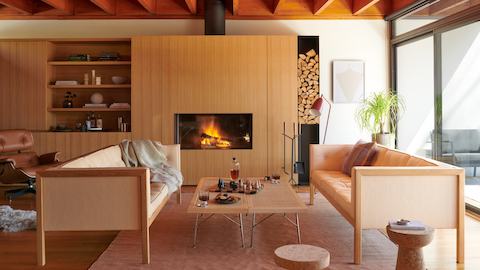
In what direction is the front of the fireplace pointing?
toward the camera

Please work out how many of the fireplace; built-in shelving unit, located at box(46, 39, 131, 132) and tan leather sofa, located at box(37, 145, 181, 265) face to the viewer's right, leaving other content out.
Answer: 1

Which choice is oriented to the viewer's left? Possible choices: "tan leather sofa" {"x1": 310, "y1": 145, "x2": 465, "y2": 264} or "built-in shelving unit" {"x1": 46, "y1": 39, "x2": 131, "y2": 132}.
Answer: the tan leather sofa

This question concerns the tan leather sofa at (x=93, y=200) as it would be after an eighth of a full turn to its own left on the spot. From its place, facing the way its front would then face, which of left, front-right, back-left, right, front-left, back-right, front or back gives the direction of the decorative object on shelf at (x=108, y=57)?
front-left

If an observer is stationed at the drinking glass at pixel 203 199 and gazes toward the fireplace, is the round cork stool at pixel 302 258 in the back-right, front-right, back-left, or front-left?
back-right

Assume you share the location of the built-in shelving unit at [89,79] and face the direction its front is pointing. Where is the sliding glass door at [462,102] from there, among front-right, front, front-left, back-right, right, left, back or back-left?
front-left

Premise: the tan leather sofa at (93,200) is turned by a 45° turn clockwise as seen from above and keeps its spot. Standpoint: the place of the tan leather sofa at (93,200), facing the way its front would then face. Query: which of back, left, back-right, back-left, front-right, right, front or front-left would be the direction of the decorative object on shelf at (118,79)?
back-left

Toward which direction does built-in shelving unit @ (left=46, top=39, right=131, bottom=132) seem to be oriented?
toward the camera

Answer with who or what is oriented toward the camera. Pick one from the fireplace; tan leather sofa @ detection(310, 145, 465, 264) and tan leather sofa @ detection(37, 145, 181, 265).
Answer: the fireplace

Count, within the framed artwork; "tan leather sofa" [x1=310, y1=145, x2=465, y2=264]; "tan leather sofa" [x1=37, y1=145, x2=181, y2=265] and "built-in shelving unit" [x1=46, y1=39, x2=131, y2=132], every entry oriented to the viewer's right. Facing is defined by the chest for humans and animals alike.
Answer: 1

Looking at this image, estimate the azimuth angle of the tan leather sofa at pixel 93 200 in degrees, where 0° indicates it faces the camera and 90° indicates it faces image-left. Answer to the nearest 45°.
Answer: approximately 270°

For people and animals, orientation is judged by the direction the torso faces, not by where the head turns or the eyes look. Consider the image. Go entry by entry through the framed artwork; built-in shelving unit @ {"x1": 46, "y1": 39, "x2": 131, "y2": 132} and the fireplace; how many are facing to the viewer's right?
0

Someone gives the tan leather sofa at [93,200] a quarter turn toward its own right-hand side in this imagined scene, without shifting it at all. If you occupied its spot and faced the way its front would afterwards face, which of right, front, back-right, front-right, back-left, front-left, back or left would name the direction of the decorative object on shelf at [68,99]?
back

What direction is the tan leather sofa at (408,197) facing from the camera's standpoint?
to the viewer's left

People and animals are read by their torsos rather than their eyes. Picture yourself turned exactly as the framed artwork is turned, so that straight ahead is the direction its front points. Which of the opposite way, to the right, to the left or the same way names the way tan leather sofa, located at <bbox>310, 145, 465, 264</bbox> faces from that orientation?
to the right

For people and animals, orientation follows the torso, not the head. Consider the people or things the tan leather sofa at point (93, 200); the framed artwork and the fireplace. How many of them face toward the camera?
2

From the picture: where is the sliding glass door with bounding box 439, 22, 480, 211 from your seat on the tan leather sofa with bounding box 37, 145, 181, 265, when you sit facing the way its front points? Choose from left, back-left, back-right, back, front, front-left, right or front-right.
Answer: front

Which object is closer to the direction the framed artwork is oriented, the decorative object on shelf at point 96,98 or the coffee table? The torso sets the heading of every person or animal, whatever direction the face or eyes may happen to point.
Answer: the coffee table

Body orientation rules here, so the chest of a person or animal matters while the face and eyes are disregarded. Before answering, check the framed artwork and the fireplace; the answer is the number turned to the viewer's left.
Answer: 0

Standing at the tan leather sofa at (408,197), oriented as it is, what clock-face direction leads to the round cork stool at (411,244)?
The round cork stool is roughly at 9 o'clock from the tan leather sofa.

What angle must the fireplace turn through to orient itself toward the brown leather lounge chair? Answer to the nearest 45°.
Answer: approximately 90° to its right

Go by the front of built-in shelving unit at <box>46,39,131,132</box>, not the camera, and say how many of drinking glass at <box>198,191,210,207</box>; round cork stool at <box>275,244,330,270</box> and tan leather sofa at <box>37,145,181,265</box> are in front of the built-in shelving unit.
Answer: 3
